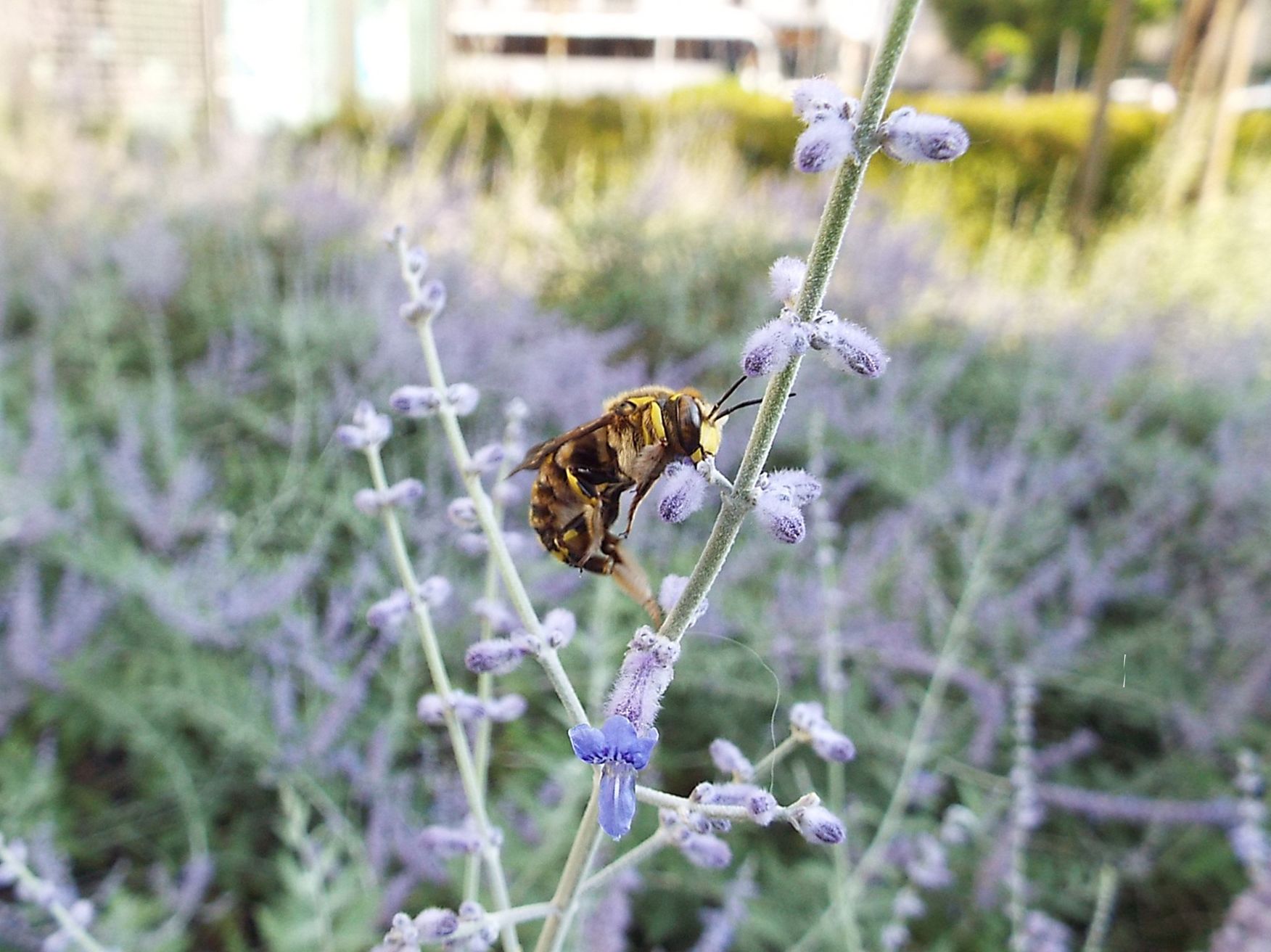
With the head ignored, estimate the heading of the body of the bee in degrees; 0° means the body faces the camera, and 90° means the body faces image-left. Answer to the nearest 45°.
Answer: approximately 270°

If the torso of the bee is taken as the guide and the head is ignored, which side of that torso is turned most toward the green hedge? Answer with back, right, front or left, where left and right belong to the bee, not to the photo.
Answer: left

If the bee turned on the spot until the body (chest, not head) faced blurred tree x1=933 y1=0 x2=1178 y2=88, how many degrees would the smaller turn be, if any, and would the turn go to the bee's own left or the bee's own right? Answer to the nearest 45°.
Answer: approximately 90° to the bee's own left
